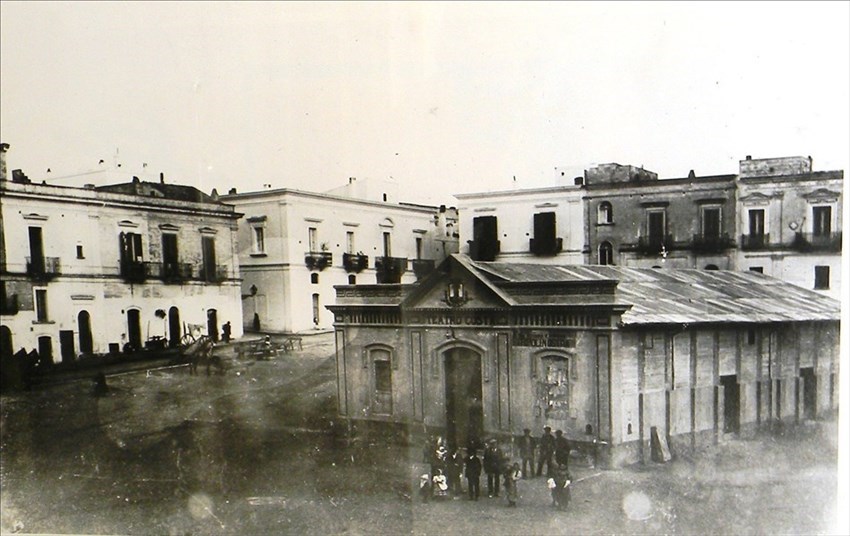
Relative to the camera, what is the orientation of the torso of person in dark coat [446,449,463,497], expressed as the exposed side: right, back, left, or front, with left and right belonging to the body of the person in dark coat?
front

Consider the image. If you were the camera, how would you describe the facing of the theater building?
facing the viewer and to the left of the viewer

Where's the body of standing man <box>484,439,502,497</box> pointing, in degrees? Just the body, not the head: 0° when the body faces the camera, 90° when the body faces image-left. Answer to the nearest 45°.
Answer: approximately 0°

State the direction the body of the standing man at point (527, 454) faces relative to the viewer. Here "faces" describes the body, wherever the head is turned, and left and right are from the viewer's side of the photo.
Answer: facing the viewer

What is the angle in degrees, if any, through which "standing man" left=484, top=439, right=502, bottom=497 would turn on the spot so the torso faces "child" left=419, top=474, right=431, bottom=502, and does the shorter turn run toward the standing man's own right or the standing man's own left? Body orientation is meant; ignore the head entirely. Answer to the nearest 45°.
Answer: approximately 90° to the standing man's own right

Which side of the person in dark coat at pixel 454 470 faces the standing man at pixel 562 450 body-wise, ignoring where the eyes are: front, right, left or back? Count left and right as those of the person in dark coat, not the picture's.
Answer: left
